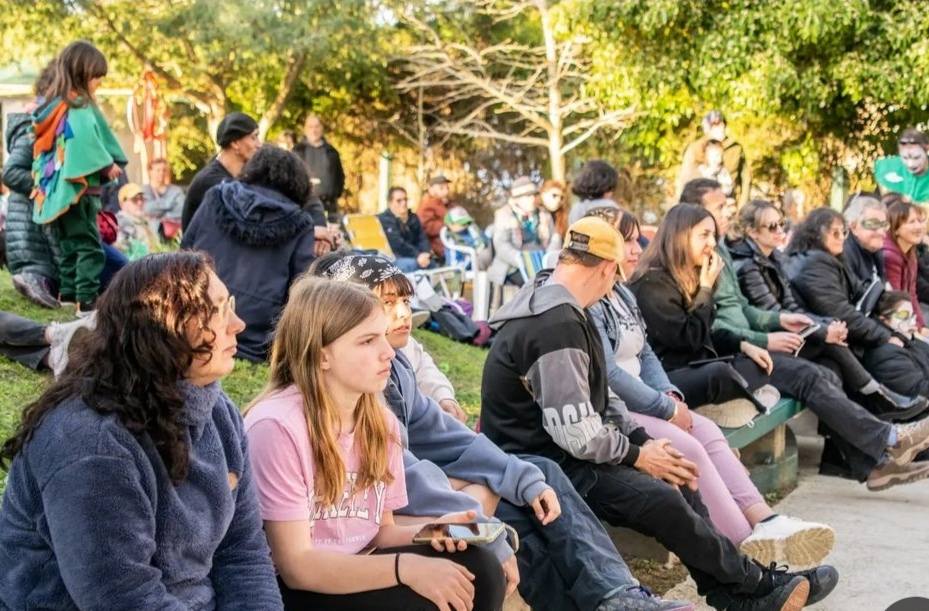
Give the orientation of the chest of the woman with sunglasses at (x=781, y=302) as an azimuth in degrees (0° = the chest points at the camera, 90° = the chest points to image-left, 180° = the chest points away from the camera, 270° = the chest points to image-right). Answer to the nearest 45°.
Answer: approximately 315°

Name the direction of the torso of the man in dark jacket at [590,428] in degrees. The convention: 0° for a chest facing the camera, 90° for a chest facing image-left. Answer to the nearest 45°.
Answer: approximately 270°

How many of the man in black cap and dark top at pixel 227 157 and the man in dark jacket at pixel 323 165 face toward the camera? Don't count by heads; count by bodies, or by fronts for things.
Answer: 1

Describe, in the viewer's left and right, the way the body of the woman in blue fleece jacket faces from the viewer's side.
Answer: facing to the right of the viewer

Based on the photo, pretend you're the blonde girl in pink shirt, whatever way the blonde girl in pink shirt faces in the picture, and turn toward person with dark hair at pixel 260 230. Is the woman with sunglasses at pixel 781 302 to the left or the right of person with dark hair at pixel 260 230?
right

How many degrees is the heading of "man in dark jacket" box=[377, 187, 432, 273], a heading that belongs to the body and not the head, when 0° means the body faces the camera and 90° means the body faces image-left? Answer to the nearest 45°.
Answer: approximately 315°

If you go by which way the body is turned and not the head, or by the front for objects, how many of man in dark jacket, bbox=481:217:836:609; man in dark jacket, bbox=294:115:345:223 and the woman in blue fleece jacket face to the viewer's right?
2

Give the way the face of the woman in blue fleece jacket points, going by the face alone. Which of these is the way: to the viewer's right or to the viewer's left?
to the viewer's right

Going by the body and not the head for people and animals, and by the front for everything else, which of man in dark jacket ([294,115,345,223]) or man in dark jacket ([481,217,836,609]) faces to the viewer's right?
man in dark jacket ([481,217,836,609])
